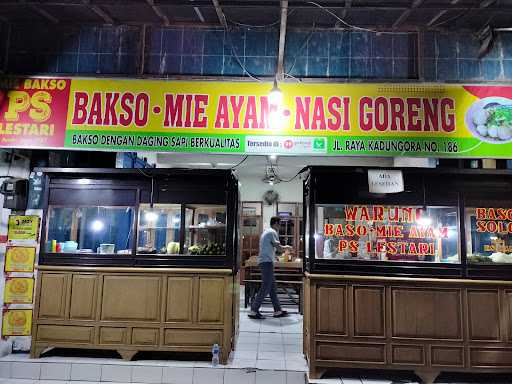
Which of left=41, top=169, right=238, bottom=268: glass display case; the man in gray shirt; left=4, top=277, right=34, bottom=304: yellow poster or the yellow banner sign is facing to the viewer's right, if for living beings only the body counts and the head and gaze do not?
the man in gray shirt

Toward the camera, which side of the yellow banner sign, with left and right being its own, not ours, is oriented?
front

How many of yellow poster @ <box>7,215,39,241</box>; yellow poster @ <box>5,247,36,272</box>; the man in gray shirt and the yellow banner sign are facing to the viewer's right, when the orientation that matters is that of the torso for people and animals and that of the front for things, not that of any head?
1

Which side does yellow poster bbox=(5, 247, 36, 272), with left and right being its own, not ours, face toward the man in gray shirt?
left

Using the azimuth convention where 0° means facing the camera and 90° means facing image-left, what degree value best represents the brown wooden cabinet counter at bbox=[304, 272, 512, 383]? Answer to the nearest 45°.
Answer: approximately 0°

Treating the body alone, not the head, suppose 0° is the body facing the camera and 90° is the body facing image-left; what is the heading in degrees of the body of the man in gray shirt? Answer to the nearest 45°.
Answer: approximately 270°

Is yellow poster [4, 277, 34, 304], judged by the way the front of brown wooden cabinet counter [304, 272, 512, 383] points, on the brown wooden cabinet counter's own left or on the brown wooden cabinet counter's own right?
on the brown wooden cabinet counter's own right

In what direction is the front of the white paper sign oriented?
toward the camera

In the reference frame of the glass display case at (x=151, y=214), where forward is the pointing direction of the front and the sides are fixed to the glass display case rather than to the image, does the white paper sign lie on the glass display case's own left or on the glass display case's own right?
on the glass display case's own left

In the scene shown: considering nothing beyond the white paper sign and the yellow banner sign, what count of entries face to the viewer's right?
0
